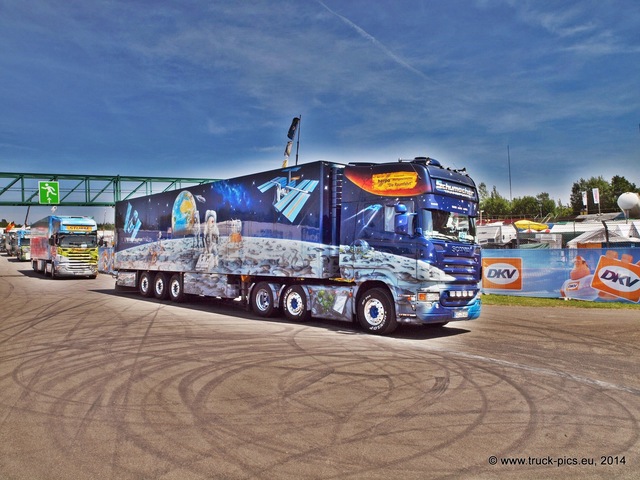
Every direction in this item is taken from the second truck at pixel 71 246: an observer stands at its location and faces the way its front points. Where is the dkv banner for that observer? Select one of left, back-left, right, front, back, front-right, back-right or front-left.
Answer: front-left

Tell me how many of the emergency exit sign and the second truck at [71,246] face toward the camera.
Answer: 2

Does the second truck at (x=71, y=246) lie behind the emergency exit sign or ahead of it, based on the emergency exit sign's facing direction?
ahead

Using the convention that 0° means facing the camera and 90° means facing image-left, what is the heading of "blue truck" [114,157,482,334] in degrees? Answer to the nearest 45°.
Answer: approximately 315°

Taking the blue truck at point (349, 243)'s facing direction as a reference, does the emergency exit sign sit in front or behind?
behind

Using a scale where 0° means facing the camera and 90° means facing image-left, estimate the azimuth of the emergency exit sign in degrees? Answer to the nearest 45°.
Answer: approximately 0°

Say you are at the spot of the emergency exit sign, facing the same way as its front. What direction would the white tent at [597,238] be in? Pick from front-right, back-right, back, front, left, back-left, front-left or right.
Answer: front-left

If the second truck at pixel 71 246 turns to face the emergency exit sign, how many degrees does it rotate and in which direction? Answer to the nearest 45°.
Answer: approximately 180°

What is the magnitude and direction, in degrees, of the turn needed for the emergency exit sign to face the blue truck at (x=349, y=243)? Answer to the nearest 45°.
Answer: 0° — it already faces it

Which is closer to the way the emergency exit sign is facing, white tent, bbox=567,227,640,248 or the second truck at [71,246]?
the second truck
